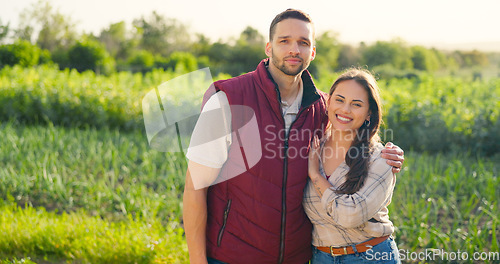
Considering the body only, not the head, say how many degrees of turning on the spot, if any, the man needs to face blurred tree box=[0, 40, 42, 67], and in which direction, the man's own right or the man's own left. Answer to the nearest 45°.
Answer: approximately 180°

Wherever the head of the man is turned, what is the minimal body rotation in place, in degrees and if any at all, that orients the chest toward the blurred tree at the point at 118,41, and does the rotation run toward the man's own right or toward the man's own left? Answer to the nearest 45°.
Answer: approximately 135° to the man's own left

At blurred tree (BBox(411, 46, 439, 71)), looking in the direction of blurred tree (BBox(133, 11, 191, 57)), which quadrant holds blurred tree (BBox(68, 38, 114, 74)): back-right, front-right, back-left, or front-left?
front-left

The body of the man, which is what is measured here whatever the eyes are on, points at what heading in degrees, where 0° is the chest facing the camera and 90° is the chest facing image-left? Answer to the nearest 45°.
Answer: approximately 315°

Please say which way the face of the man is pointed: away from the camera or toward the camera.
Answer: toward the camera

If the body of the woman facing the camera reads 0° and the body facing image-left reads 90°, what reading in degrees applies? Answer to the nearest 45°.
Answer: approximately 45°

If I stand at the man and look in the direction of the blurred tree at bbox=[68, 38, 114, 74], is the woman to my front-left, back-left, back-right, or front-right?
back-right

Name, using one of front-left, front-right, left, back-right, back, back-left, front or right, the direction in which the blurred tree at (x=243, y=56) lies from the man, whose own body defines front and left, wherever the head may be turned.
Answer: back-left

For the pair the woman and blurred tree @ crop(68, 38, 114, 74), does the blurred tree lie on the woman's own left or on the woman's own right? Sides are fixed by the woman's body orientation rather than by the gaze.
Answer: on the woman's own right

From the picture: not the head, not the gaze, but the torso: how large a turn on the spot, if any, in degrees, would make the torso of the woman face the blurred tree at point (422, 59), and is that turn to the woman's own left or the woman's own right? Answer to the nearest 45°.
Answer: approximately 135° to the woman's own right

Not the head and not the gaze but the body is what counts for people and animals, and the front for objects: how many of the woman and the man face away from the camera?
0
